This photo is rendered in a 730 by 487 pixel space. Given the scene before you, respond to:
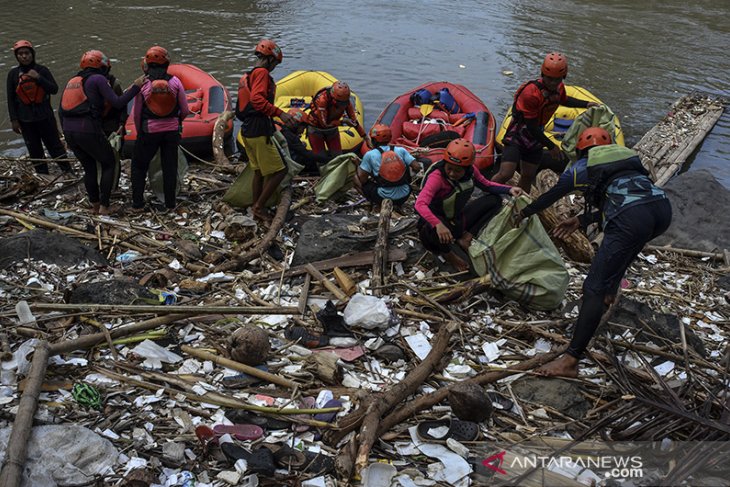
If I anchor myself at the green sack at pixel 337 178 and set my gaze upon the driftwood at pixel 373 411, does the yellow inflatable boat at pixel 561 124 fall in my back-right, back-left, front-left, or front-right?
back-left

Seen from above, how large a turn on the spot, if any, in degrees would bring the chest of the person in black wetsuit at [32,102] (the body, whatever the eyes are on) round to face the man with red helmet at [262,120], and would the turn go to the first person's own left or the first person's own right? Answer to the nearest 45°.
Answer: approximately 45° to the first person's own left

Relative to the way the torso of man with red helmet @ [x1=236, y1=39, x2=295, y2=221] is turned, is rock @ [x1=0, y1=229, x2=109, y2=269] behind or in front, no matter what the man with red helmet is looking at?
behind

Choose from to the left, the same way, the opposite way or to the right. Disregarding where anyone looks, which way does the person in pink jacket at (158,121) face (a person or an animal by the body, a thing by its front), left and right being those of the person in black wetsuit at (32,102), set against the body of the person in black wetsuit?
the opposite way

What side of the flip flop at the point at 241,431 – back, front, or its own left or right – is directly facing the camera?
right

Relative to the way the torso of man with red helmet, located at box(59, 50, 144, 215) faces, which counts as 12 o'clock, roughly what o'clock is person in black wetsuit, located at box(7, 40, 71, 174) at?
The person in black wetsuit is roughly at 10 o'clock from the man with red helmet.
